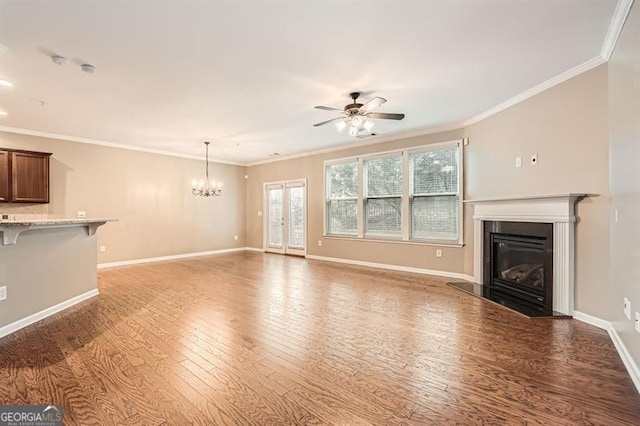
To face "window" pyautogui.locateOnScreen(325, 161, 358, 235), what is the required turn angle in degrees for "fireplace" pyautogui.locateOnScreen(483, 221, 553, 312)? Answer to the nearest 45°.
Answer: approximately 45° to its right

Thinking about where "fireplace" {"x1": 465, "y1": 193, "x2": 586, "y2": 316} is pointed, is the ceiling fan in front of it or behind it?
in front

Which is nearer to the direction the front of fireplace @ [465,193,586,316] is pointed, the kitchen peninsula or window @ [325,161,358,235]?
the kitchen peninsula

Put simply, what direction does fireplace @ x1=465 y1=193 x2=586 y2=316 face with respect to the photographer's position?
facing the viewer and to the left of the viewer

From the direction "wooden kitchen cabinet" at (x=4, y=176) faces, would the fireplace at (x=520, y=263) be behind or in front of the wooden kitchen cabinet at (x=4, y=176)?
in front

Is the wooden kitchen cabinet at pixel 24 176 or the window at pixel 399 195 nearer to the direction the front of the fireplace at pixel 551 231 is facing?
the wooden kitchen cabinet

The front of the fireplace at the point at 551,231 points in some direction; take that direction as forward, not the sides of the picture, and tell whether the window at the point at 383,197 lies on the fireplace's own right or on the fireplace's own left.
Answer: on the fireplace's own right

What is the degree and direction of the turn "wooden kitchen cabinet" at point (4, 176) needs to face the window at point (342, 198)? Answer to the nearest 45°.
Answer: approximately 45° to its left

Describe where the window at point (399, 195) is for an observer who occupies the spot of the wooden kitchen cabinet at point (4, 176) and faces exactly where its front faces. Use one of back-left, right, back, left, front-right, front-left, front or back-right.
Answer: front-left

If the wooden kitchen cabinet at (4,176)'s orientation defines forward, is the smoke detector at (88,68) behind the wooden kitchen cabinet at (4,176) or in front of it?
in front

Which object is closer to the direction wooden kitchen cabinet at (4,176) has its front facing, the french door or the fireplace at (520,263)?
the fireplace

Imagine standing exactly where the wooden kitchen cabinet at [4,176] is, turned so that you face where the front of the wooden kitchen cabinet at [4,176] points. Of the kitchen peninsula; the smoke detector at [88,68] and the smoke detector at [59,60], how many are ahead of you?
3

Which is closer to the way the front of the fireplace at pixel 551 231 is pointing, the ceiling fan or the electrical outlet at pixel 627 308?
the ceiling fan

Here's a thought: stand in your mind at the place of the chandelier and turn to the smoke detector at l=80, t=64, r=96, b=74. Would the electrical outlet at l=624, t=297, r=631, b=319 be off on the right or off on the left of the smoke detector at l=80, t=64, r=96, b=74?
left

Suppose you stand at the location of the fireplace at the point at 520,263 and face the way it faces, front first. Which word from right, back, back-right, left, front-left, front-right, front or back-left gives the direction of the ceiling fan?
front

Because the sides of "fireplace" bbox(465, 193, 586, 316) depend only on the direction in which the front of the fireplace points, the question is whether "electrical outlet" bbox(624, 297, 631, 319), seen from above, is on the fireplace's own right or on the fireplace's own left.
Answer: on the fireplace's own left

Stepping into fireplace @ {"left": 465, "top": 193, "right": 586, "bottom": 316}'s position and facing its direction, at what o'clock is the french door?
The french door is roughly at 2 o'clock from the fireplace.

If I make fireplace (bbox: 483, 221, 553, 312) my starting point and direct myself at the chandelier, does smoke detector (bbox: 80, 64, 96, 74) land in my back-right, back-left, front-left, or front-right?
front-left
